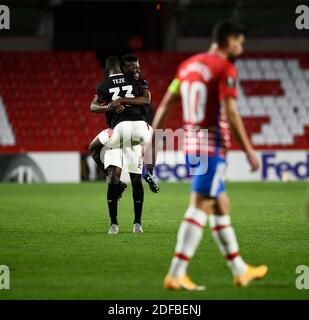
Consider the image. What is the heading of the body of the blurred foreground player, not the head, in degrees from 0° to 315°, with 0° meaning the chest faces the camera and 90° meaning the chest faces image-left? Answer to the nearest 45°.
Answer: approximately 225°
